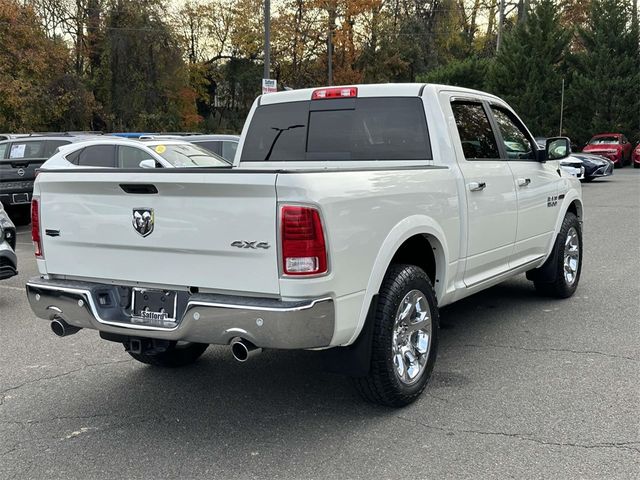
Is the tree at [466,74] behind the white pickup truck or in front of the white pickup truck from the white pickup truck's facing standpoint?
in front

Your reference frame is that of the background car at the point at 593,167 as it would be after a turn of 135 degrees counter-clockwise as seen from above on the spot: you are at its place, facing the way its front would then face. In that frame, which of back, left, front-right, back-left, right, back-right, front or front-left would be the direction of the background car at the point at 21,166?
back-left

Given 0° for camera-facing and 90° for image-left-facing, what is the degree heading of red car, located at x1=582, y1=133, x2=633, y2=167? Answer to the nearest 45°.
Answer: approximately 45°

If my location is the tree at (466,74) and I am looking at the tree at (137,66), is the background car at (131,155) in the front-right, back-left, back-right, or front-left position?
front-left

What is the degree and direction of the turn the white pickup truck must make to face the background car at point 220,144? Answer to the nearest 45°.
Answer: approximately 45° to its left

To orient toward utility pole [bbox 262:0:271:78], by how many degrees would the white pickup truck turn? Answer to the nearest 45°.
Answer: approximately 45° to its left

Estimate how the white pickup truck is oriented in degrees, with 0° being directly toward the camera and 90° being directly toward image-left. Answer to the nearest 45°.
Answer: approximately 225°

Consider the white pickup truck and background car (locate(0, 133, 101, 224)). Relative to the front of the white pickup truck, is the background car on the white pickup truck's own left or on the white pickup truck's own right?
on the white pickup truck's own left
